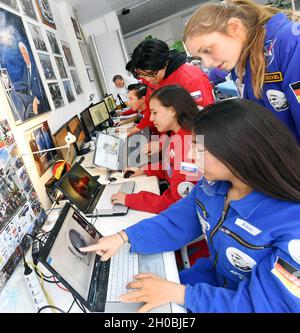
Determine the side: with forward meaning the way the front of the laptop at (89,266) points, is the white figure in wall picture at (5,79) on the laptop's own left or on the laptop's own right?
on the laptop's own left

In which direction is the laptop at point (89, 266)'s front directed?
to the viewer's right

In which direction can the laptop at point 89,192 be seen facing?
to the viewer's right

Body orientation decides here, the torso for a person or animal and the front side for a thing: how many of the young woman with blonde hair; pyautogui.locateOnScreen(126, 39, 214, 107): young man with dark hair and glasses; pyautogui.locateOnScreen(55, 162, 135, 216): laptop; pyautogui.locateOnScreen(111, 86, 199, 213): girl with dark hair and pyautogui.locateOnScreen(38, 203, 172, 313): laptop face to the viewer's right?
2

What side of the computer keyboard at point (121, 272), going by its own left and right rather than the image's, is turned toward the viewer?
right

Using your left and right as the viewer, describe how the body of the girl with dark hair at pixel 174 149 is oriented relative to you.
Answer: facing to the left of the viewer

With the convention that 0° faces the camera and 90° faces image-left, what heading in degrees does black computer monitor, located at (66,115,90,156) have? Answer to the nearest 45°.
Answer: approximately 315°

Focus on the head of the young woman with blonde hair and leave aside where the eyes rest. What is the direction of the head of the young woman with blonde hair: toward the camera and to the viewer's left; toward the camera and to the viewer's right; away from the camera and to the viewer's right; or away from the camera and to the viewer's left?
toward the camera and to the viewer's left

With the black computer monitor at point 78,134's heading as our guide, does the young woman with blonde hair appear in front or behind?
in front

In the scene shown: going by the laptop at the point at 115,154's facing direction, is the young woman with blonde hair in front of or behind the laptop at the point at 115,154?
in front

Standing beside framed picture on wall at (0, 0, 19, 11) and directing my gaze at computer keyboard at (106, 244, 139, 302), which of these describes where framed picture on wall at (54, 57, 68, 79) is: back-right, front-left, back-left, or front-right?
back-left

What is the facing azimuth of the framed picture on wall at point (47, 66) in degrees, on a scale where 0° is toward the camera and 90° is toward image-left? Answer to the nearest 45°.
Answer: approximately 315°

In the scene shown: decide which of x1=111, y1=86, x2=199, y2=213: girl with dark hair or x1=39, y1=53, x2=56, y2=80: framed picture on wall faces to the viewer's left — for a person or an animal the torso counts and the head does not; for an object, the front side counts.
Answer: the girl with dark hair

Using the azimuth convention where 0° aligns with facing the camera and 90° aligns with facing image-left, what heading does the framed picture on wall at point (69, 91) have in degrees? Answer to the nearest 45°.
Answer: approximately 315°
